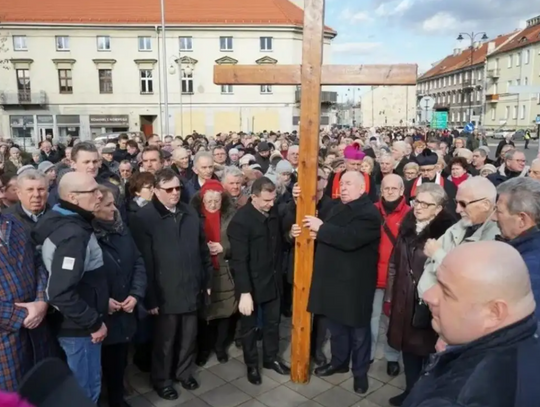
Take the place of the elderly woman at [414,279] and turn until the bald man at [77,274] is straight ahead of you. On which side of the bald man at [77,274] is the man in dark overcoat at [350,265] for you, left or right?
right

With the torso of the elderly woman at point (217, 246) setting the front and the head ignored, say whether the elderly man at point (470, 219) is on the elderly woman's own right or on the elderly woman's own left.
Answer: on the elderly woman's own left

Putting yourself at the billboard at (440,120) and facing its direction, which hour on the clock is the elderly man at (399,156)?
The elderly man is roughly at 12 o'clock from the billboard.

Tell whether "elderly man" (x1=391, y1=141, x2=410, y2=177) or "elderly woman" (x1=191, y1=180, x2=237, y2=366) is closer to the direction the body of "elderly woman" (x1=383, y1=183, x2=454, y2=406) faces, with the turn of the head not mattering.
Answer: the elderly woman

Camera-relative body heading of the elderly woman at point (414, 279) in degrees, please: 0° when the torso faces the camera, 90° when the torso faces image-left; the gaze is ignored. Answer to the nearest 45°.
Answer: approximately 45°

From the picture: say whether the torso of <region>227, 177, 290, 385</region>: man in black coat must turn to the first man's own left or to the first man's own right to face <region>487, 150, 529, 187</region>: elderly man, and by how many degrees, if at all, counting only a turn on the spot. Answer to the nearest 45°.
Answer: approximately 90° to the first man's own left

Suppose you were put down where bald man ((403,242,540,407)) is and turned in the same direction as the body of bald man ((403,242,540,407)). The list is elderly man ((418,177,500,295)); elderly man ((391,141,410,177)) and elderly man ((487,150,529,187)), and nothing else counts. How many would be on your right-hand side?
3

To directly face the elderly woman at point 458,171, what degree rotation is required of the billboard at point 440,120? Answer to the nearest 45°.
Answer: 0° — it already faces them
